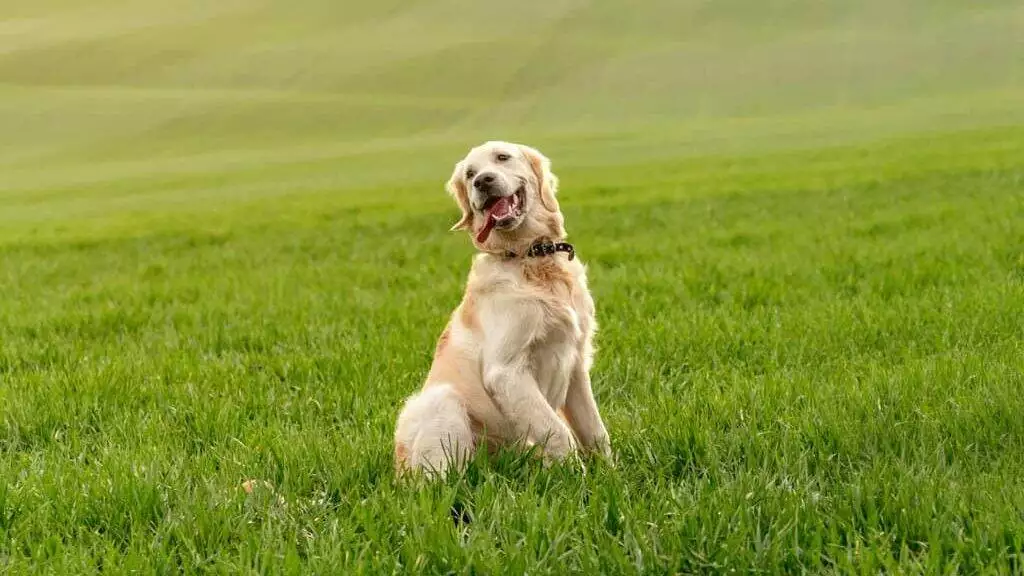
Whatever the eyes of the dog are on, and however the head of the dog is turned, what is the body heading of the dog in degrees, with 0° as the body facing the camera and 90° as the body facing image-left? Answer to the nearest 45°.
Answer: approximately 315°
